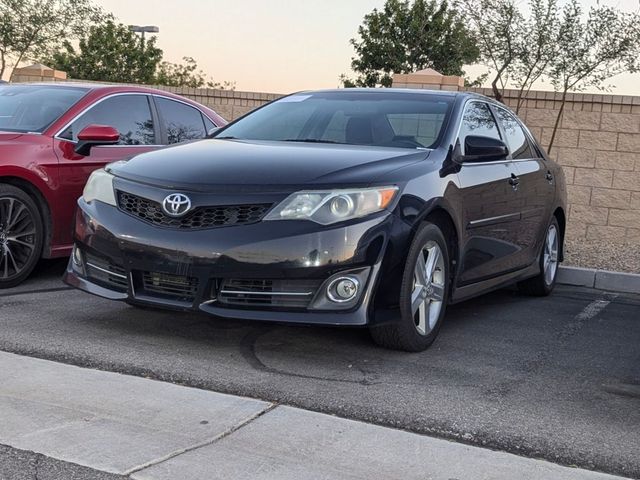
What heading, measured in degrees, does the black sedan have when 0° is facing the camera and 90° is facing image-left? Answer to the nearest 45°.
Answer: approximately 45°

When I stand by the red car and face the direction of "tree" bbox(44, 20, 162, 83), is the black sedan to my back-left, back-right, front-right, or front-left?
back-right

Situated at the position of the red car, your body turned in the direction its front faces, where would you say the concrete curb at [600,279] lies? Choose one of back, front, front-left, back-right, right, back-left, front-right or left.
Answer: back-left

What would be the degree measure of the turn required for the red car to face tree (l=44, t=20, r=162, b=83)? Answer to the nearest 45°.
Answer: approximately 135° to its right

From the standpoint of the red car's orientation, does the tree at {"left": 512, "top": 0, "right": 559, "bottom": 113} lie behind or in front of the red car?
behind

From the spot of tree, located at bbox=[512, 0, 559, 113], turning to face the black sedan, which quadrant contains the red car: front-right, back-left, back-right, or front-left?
front-right

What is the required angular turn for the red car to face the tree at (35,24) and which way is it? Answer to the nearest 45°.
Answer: approximately 135° to its right

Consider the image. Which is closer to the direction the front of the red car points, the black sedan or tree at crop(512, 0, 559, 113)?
the black sedan

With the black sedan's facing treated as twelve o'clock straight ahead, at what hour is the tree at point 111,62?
The tree is roughly at 4 o'clock from the black sedan.

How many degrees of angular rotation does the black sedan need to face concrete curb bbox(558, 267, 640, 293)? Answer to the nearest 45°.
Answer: approximately 180°

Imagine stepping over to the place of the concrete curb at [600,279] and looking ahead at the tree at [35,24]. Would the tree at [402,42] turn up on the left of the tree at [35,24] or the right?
right

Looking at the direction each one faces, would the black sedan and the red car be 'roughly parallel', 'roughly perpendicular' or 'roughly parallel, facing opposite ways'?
roughly parallel

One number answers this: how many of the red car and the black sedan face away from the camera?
0
